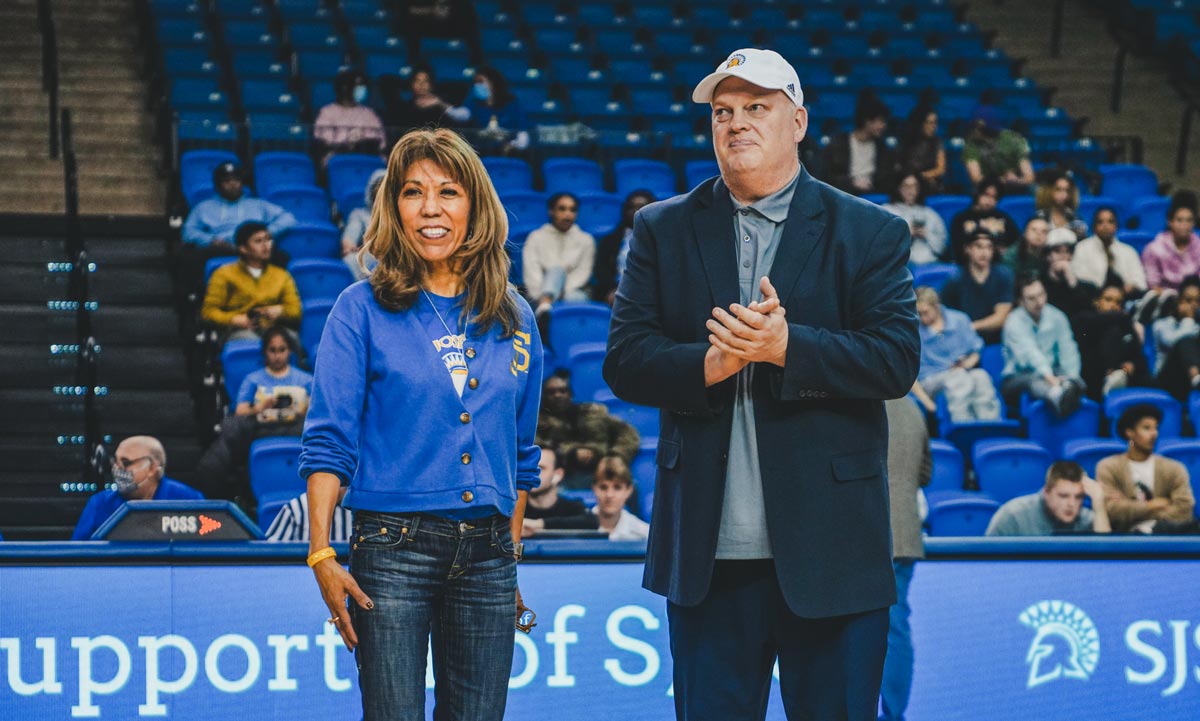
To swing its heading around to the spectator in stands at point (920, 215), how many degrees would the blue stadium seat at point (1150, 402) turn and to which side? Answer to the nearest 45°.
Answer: approximately 135° to its right

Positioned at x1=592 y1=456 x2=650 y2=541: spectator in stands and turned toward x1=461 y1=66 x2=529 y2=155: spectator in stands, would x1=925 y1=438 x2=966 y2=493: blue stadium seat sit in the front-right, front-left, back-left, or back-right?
front-right

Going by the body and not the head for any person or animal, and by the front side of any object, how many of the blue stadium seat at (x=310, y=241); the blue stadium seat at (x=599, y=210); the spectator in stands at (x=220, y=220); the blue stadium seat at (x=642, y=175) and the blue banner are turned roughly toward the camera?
5

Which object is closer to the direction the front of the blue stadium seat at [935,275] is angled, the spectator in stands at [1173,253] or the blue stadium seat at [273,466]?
the blue stadium seat

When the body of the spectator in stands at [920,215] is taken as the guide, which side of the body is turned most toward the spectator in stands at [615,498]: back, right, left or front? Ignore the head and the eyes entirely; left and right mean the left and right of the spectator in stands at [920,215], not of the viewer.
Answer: front

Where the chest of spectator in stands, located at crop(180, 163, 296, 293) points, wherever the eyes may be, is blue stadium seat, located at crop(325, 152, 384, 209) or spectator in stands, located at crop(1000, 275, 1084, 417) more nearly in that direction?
the spectator in stands

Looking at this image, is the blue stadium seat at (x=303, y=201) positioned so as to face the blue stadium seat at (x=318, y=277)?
yes

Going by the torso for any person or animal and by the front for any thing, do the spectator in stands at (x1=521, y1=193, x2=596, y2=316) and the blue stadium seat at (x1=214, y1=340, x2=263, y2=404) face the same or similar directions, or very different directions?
same or similar directions

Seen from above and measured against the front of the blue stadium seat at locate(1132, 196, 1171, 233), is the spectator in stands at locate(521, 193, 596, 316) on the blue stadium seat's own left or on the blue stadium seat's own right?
on the blue stadium seat's own right

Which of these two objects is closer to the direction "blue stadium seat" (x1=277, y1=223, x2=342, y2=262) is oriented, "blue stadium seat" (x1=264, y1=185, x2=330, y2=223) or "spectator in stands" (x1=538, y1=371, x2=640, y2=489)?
the spectator in stands

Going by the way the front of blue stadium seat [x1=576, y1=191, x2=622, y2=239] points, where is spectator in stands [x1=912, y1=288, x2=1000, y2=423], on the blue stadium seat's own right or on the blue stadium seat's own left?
on the blue stadium seat's own left

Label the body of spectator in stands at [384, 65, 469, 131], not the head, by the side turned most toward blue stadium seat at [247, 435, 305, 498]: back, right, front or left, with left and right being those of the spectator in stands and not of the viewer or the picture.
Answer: front

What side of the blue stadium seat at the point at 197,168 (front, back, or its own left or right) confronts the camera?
front

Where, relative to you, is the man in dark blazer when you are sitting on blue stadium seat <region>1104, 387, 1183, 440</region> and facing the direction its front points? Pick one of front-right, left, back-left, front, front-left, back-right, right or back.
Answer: front

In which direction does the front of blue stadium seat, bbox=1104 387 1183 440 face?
toward the camera

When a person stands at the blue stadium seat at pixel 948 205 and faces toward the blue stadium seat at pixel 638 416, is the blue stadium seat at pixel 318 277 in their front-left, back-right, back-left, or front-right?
front-right
